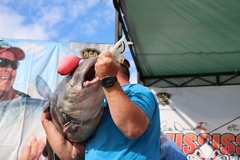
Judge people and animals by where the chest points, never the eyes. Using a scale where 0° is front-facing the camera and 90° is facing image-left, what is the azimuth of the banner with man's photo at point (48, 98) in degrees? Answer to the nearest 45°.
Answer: approximately 0°
